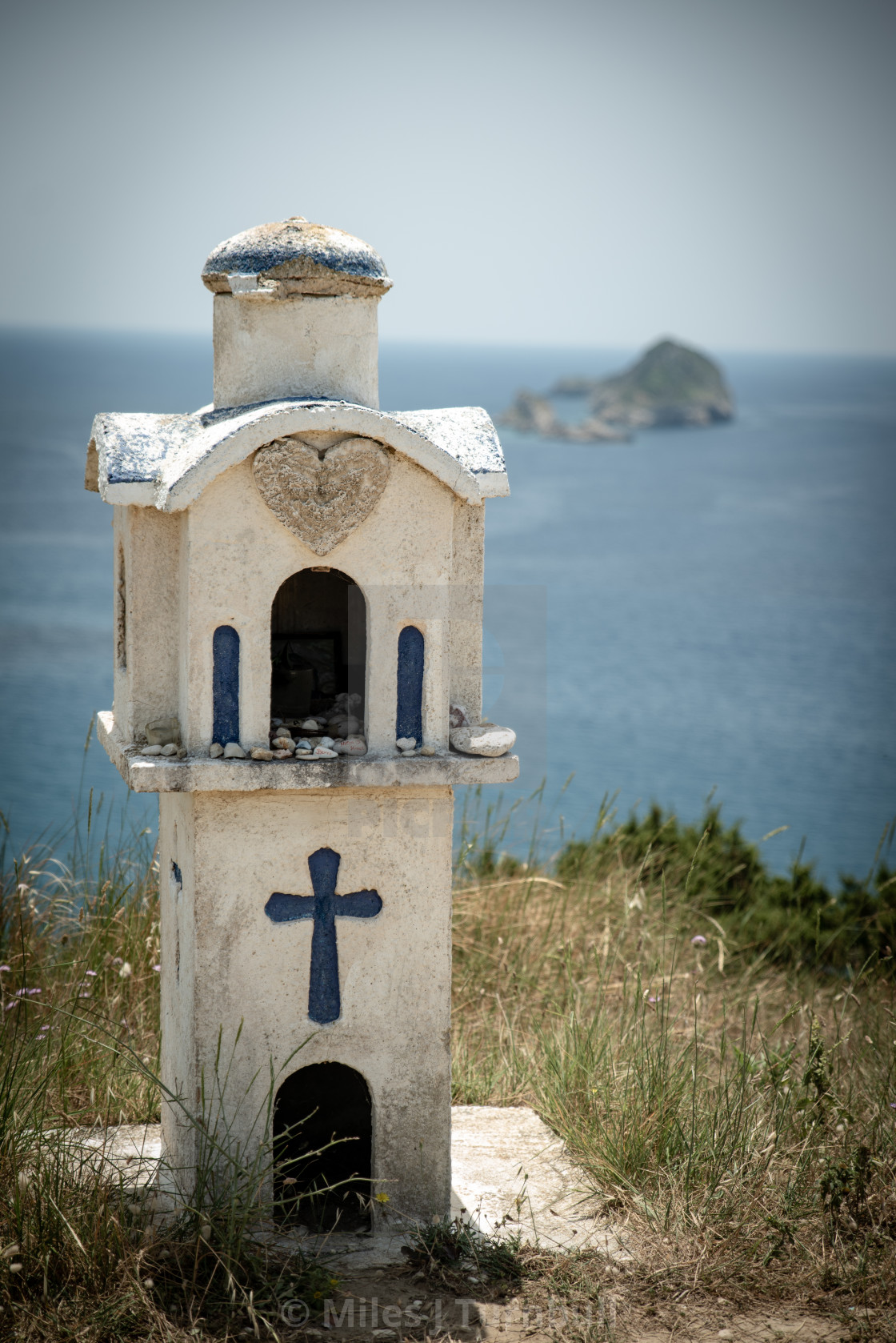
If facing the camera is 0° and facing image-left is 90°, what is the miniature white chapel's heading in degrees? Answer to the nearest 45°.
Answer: approximately 0°
